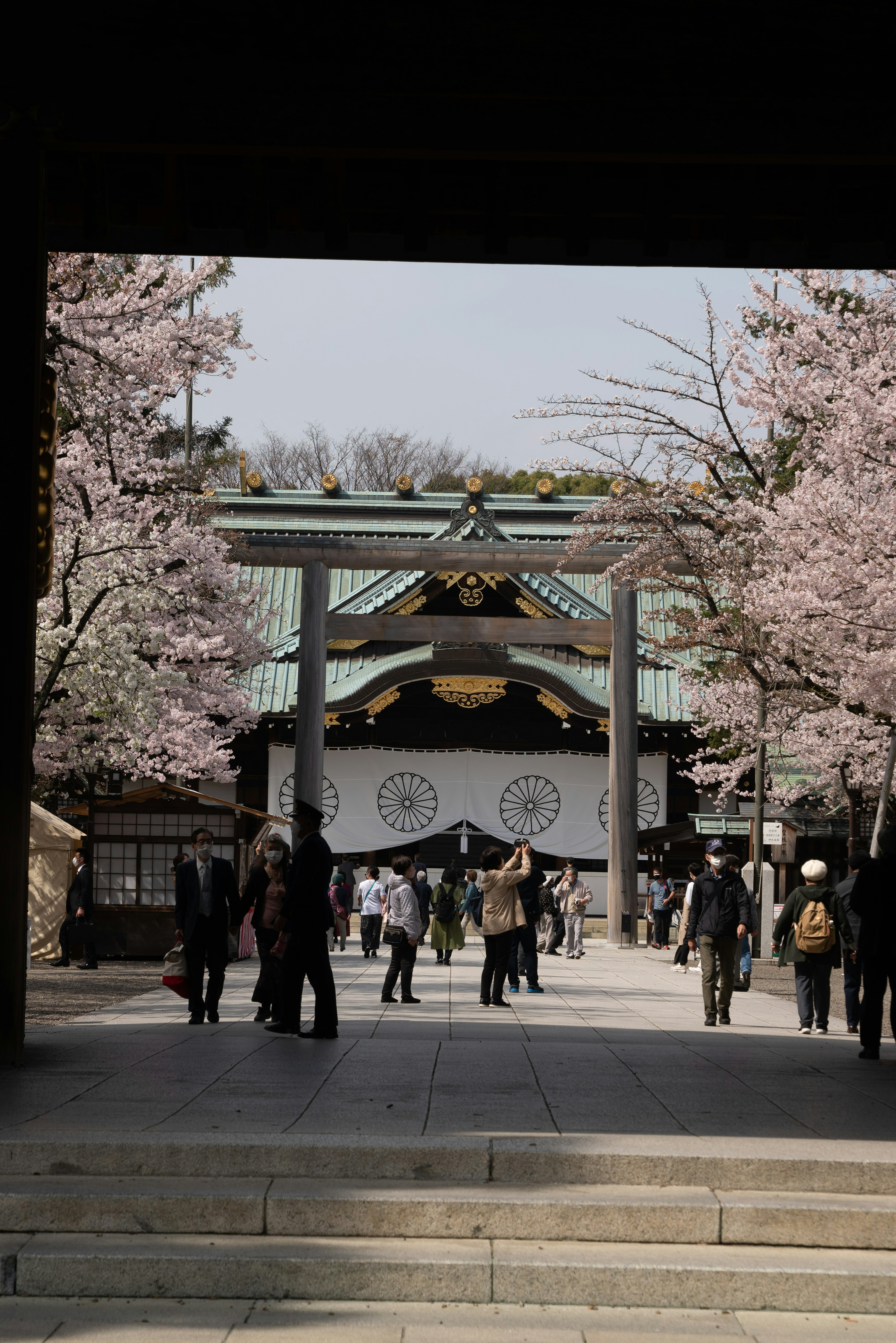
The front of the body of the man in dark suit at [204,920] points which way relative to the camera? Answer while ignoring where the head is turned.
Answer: toward the camera

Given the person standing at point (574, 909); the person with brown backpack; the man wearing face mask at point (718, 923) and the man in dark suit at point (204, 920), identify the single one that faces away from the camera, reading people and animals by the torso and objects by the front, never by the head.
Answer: the person with brown backpack

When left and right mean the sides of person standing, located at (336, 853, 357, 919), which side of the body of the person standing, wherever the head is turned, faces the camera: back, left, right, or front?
back

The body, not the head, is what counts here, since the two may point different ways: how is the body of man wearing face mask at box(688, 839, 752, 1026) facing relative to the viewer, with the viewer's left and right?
facing the viewer

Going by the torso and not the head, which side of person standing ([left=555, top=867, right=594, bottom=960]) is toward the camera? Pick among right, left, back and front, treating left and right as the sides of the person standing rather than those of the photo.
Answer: front

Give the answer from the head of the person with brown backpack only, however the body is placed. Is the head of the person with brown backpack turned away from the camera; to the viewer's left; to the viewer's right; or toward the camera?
away from the camera

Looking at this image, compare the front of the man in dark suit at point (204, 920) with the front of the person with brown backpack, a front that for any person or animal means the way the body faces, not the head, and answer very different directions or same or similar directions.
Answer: very different directions

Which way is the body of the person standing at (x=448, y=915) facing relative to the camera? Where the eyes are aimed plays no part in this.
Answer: away from the camera

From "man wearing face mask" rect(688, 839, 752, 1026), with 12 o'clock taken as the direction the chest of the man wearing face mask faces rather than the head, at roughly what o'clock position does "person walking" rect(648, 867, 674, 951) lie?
The person walking is roughly at 6 o'clock from the man wearing face mask.
